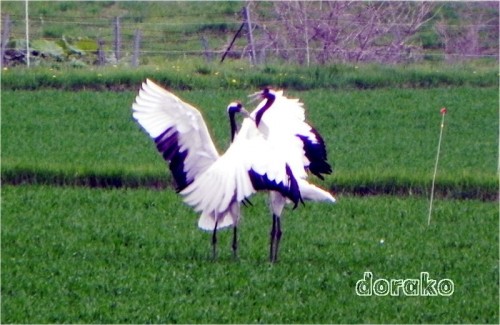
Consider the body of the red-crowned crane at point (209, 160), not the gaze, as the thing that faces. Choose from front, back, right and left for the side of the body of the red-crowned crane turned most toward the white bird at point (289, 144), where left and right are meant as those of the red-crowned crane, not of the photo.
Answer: front

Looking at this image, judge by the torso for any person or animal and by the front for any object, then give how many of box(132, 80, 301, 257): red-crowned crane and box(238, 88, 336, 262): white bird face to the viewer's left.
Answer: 1

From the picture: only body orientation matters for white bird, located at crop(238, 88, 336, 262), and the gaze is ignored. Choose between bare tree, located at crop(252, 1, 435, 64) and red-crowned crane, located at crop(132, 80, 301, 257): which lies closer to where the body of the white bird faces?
the red-crowned crane

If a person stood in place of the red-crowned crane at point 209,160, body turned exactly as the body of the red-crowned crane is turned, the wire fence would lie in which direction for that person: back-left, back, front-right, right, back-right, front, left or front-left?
front-left

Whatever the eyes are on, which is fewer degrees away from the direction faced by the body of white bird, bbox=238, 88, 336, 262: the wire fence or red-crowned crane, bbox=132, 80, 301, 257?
the red-crowned crane

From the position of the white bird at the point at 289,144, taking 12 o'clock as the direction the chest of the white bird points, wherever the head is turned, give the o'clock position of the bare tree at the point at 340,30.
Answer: The bare tree is roughly at 3 o'clock from the white bird.

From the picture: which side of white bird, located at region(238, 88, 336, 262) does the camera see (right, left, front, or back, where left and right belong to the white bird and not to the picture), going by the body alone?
left

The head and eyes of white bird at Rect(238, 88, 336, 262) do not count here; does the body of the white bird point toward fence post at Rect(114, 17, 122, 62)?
no

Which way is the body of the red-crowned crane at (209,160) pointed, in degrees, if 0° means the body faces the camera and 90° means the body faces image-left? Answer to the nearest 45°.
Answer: approximately 225°

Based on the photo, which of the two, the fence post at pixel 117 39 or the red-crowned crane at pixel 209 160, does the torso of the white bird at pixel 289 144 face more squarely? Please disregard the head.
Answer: the red-crowned crane
